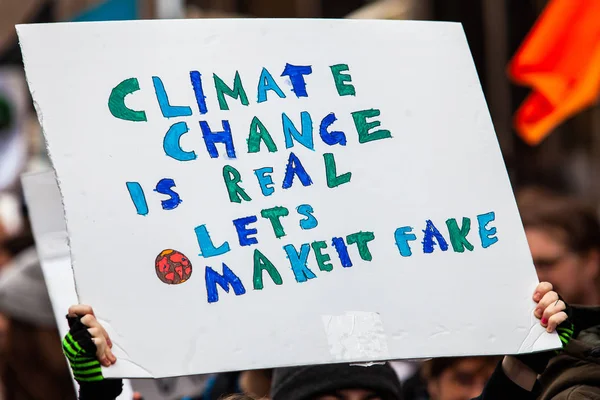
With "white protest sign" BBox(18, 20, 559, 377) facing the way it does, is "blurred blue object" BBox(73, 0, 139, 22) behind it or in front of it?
behind

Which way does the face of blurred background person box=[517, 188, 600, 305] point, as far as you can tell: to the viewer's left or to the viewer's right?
to the viewer's left

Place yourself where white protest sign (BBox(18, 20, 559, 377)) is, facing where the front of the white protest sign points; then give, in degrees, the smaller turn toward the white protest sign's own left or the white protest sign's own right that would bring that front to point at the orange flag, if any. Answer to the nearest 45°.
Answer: approximately 135° to the white protest sign's own left

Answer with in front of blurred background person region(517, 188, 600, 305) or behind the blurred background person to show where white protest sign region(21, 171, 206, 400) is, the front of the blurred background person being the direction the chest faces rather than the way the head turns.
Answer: in front

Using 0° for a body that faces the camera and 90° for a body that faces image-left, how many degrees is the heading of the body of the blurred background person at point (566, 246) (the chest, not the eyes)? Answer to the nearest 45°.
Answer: approximately 45°

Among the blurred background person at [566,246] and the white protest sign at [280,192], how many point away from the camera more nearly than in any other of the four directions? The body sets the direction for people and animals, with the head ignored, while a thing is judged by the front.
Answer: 0

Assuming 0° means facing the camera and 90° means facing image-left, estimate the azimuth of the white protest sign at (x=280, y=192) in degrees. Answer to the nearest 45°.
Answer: approximately 0°

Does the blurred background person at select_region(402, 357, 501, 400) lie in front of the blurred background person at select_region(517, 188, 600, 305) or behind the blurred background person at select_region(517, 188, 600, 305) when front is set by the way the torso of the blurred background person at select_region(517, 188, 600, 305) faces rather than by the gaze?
in front
